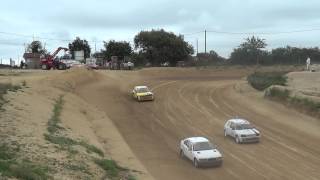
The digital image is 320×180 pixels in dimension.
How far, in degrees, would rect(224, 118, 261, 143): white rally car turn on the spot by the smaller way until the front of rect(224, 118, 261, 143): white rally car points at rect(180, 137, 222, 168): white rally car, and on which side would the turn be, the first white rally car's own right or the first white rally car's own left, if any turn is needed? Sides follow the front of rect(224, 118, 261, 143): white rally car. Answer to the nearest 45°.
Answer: approximately 45° to the first white rally car's own right

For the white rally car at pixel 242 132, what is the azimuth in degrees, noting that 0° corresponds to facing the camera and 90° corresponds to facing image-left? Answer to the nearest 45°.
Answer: approximately 315°

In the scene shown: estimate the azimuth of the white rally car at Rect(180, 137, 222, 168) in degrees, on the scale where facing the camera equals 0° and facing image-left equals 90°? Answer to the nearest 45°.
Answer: approximately 315°

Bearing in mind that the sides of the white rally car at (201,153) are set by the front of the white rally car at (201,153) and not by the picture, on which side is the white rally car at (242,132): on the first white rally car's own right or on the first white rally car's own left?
on the first white rally car's own left
